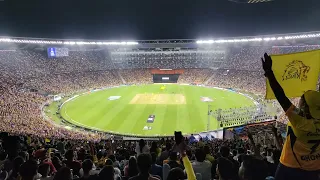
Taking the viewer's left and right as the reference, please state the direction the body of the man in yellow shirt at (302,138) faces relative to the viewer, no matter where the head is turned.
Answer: facing away from the viewer and to the left of the viewer

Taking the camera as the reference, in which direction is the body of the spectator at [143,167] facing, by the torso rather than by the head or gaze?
away from the camera

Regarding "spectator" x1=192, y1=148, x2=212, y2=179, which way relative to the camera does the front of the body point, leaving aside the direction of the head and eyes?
away from the camera

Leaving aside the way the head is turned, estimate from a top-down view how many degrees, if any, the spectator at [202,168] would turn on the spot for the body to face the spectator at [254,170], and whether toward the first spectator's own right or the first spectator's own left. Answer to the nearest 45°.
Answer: approximately 135° to the first spectator's own right

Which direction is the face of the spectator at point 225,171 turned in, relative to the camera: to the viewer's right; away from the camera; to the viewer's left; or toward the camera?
away from the camera

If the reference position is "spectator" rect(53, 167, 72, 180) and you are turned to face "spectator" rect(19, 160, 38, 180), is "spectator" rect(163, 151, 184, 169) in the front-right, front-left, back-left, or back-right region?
back-right

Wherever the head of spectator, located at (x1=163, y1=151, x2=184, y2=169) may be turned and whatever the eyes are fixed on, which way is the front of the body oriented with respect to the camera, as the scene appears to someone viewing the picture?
away from the camera

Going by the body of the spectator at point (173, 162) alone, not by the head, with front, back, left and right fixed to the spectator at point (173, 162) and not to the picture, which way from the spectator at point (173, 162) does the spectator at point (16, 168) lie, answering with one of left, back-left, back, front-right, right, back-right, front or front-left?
left

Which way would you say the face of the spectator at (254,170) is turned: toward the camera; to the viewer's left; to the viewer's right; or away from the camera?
away from the camera

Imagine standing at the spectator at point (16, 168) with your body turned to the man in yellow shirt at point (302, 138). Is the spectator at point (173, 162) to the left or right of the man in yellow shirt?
left

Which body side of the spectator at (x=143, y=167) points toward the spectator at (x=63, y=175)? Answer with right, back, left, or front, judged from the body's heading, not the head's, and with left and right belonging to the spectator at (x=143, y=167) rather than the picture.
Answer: left

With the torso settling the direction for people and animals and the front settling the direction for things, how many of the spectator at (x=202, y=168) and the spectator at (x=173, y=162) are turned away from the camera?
2

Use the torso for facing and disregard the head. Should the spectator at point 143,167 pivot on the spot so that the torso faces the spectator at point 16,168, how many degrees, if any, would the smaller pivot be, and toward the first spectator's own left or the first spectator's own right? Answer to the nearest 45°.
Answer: approximately 45° to the first spectator's own left

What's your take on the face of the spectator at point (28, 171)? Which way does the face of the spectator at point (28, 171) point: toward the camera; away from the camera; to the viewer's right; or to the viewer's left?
away from the camera
